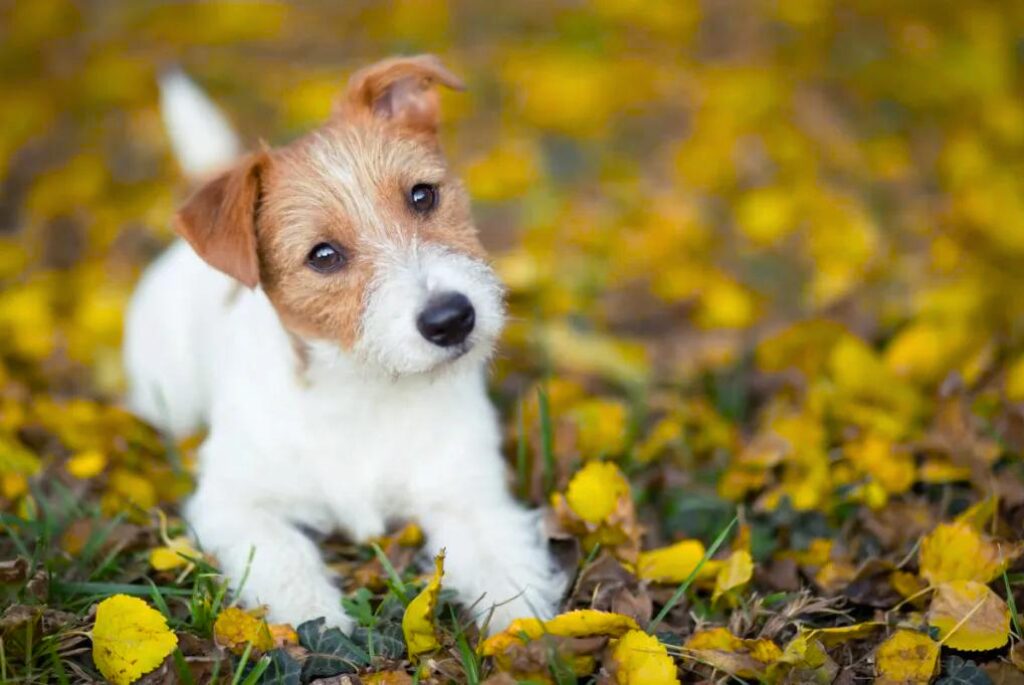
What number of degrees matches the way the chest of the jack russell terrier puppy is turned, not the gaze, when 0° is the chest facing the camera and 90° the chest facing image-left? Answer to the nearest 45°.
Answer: approximately 315°

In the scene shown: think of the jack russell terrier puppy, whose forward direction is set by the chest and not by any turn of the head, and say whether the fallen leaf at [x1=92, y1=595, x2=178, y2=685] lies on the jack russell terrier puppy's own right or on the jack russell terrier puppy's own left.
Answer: on the jack russell terrier puppy's own right
